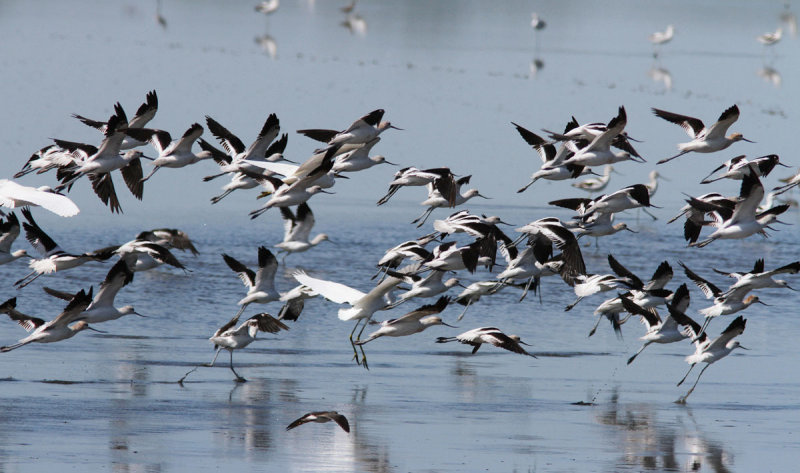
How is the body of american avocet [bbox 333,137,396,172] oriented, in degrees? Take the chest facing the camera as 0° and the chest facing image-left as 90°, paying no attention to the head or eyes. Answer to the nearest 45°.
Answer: approximately 270°

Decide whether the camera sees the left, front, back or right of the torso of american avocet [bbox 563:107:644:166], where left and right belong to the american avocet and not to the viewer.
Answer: right

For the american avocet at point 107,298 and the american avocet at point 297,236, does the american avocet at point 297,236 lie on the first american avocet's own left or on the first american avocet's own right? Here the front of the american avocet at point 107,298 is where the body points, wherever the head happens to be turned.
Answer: on the first american avocet's own left

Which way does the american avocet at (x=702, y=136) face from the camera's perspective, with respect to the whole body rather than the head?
to the viewer's right

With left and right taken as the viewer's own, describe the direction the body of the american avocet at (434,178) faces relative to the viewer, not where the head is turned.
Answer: facing to the right of the viewer

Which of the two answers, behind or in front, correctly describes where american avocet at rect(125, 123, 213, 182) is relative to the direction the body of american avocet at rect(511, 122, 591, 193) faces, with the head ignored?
behind

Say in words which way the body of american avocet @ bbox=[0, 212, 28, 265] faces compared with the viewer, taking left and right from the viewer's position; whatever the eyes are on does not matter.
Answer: facing to the right of the viewer

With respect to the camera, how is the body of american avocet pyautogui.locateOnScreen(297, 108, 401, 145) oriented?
to the viewer's right

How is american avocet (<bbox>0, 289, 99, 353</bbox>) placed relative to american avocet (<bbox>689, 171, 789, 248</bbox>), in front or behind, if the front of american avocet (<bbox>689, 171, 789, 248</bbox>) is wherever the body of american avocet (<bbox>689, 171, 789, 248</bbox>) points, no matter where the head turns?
behind

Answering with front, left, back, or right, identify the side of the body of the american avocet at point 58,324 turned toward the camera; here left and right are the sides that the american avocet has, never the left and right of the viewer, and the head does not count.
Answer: right
